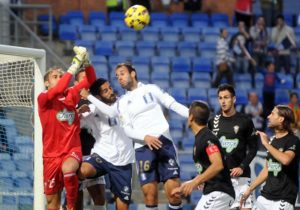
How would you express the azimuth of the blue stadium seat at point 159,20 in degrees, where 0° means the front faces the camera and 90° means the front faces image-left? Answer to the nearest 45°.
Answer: approximately 0°

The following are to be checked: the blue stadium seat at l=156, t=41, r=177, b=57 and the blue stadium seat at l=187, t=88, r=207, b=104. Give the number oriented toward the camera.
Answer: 2

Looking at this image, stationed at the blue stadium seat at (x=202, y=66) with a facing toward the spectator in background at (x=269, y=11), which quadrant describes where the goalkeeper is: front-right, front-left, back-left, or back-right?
back-right
